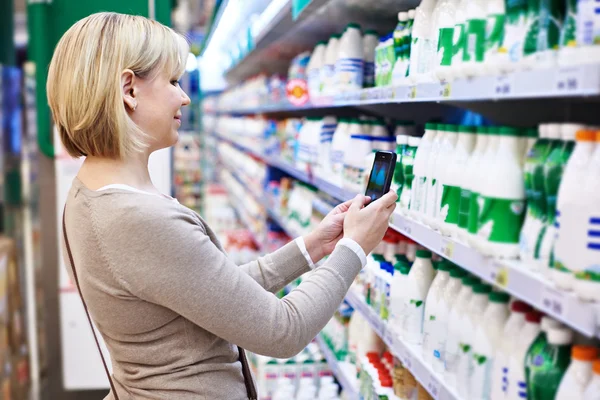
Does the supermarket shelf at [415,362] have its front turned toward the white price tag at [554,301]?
no

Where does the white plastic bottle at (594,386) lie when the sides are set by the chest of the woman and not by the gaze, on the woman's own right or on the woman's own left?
on the woman's own right

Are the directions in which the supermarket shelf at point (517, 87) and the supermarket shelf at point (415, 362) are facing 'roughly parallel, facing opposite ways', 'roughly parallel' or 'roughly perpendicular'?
roughly parallel

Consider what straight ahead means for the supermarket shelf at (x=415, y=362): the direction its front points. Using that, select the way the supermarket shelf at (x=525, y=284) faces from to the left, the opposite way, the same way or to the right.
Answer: the same way

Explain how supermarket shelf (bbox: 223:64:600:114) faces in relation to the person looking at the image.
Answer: facing the viewer and to the left of the viewer

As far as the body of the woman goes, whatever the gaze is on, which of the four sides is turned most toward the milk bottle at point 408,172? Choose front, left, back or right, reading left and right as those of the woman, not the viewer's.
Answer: front

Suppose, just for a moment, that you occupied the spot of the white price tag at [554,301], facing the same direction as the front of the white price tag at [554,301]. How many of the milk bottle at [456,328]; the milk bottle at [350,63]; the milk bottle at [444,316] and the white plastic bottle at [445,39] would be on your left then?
0

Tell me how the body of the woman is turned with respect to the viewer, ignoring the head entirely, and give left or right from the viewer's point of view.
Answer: facing away from the viewer and to the right of the viewer

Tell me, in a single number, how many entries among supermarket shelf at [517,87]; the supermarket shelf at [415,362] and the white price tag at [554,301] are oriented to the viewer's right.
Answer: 0

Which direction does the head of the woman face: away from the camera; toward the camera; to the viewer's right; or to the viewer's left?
to the viewer's right

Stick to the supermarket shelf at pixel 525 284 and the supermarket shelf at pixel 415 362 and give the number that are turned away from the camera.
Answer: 0

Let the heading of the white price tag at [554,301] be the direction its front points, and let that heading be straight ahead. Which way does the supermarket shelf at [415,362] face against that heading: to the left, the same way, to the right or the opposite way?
the same way

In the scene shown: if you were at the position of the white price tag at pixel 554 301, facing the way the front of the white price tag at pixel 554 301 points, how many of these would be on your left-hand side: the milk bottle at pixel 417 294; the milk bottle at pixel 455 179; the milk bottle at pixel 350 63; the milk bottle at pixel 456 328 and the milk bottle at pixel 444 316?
0

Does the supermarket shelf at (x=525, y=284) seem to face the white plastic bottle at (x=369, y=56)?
no

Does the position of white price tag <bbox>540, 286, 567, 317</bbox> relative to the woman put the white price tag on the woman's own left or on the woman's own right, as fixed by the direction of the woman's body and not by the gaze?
on the woman's own right

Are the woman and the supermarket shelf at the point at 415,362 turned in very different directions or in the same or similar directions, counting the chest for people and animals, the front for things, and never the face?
very different directions
